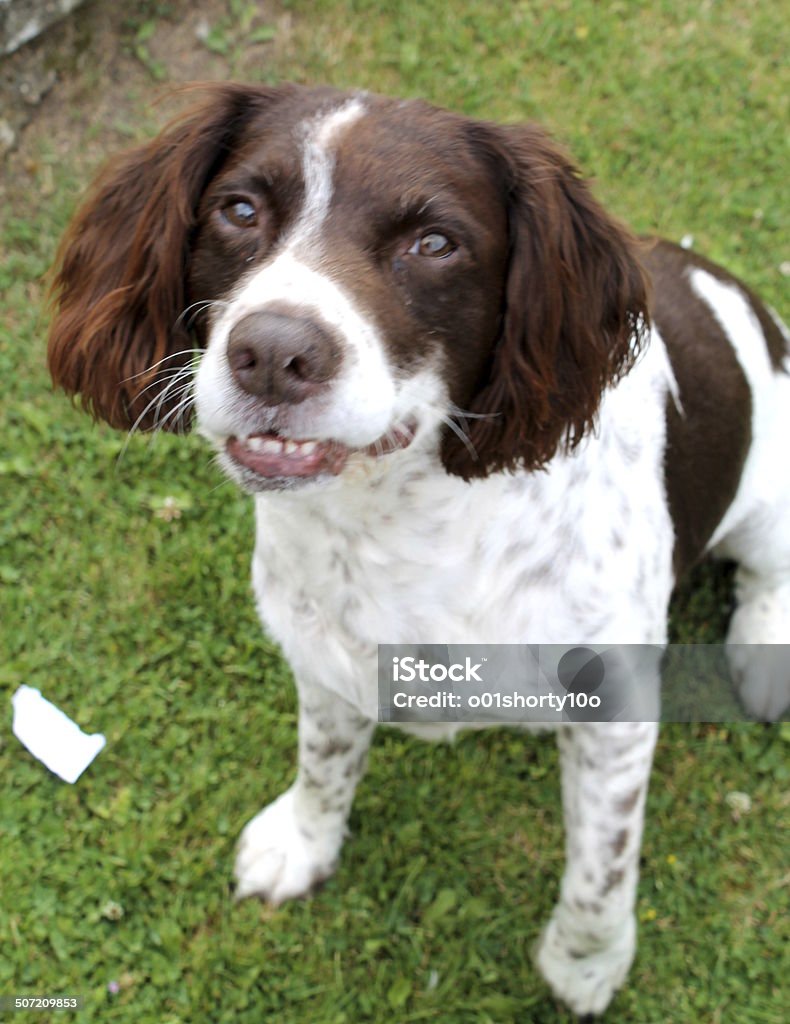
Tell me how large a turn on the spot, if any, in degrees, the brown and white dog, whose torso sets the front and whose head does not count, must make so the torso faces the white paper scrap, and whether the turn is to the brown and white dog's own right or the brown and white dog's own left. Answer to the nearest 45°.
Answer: approximately 90° to the brown and white dog's own right

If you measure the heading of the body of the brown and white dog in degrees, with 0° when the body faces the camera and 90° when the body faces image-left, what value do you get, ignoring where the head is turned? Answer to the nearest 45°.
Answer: approximately 45°
